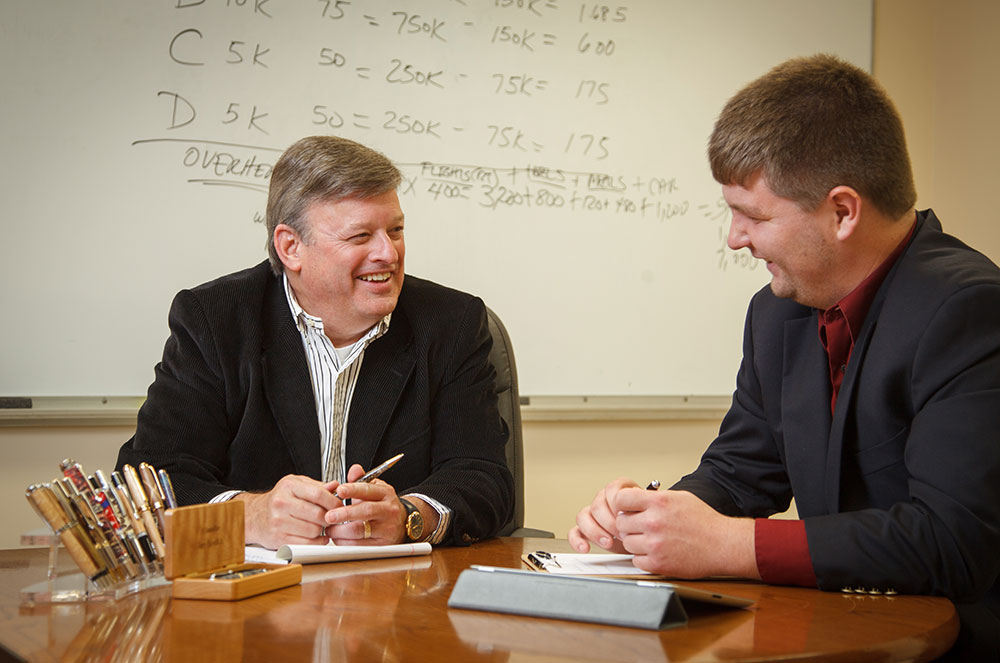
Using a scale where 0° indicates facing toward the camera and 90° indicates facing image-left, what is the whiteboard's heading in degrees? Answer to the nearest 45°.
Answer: approximately 0°

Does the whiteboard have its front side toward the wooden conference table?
yes

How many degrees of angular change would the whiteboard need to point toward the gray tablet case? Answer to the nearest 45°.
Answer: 0° — it already faces it

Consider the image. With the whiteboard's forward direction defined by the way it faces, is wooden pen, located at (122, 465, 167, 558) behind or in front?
in front

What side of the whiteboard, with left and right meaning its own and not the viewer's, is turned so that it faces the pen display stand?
front

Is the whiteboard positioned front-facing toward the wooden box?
yes

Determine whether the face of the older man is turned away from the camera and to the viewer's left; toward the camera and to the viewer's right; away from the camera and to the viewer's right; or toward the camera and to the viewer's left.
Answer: toward the camera and to the viewer's right

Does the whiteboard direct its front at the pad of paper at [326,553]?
yes

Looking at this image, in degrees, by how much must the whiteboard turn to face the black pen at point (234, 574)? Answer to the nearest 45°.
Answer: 0° — it already faces it
